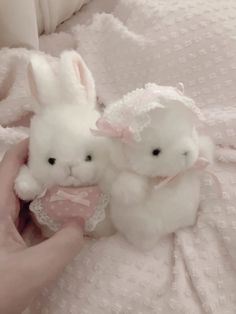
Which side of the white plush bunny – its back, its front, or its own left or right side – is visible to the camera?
front

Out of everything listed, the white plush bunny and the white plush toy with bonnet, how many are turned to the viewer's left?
0

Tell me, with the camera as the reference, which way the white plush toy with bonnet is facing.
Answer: facing the viewer and to the right of the viewer
